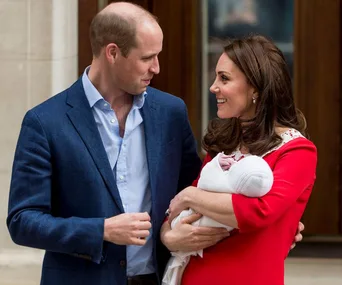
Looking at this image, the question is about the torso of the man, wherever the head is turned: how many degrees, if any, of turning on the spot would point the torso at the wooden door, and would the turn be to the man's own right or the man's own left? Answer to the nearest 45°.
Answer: approximately 90° to the man's own left

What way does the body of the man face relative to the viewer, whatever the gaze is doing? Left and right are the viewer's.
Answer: facing the viewer and to the right of the viewer

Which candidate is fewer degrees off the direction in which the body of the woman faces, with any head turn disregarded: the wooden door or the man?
the man

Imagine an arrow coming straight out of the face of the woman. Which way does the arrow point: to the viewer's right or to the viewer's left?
to the viewer's left

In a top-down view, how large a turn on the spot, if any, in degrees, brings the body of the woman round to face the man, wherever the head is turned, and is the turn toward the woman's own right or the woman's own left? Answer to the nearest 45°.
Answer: approximately 45° to the woman's own right

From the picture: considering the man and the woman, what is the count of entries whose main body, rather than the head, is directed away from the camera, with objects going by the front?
0

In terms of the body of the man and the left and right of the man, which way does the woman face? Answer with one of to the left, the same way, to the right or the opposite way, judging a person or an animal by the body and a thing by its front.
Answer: to the right

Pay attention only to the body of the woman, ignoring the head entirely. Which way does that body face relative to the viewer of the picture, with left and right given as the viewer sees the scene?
facing the viewer and to the left of the viewer

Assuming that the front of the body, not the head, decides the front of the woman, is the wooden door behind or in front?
behind

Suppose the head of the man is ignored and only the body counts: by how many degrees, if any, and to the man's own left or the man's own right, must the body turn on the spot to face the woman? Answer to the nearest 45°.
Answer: approximately 45° to the man's own left
